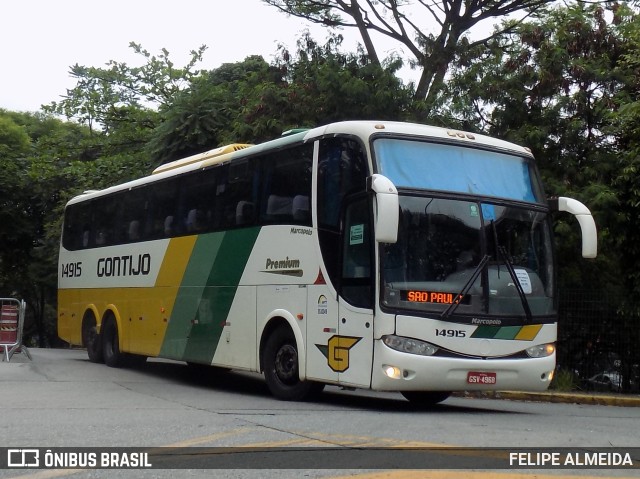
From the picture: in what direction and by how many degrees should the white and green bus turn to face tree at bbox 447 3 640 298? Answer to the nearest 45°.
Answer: approximately 90° to its left

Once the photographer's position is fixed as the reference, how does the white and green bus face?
facing the viewer and to the right of the viewer

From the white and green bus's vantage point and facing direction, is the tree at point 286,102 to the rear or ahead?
to the rear

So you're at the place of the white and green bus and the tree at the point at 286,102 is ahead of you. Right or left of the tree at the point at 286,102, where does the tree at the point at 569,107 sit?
right
